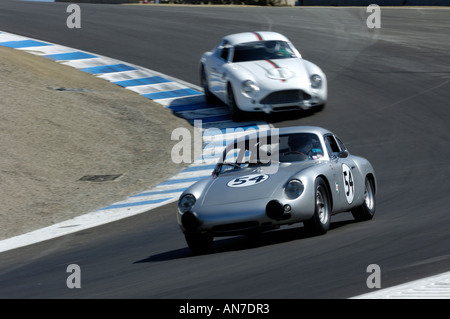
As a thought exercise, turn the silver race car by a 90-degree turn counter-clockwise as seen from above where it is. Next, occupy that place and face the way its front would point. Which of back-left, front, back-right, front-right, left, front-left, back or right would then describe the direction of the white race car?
back-left

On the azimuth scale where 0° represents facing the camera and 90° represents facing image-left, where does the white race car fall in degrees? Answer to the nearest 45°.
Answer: approximately 315°

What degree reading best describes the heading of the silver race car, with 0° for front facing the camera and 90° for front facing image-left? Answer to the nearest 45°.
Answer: approximately 45°
